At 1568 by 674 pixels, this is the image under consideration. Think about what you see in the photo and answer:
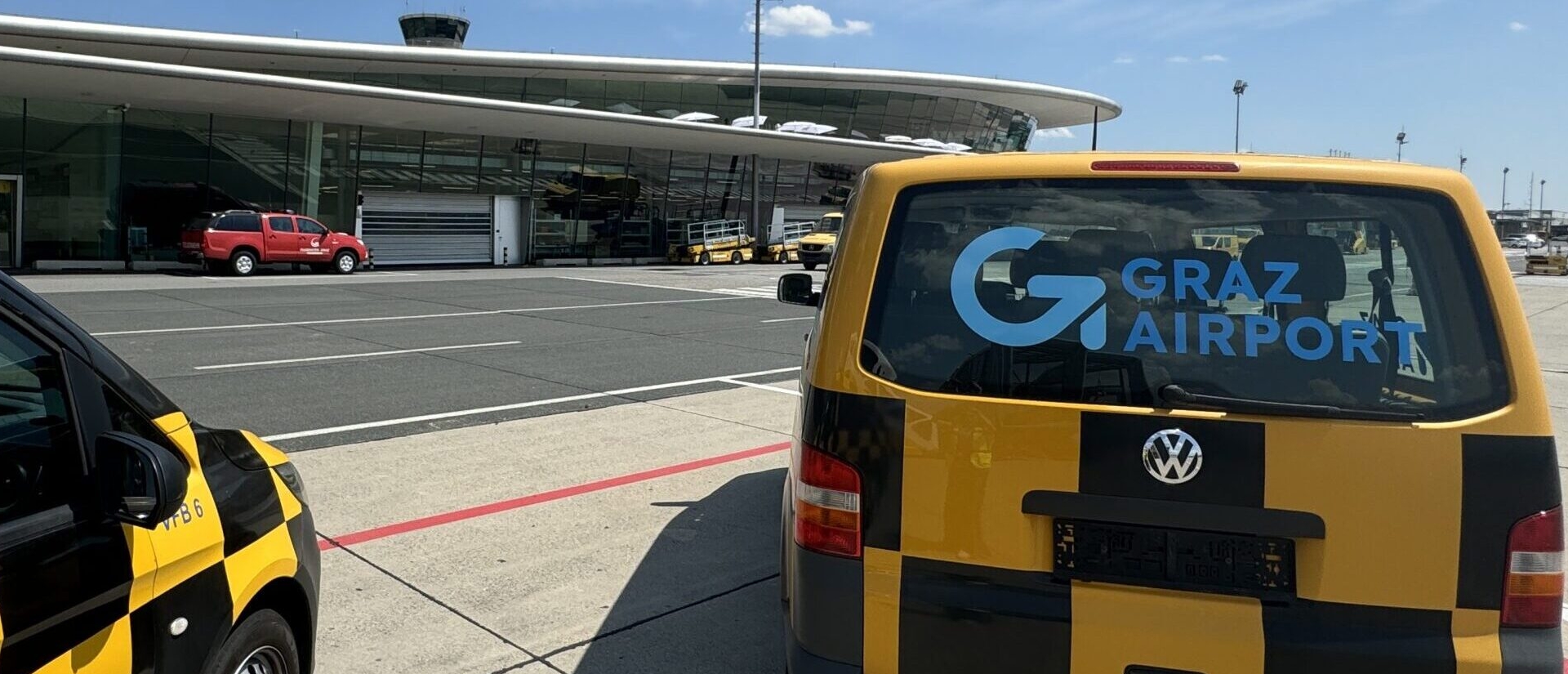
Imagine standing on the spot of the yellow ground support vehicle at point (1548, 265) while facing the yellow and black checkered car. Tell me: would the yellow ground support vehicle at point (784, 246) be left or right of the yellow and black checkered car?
right

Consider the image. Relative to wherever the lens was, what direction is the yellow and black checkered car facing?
facing away from the viewer and to the right of the viewer

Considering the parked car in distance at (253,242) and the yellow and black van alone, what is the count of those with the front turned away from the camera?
1

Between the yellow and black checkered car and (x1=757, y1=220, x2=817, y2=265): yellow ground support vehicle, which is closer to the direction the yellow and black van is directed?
the yellow ground support vehicle

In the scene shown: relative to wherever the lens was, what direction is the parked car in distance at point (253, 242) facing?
facing to the right of the viewer

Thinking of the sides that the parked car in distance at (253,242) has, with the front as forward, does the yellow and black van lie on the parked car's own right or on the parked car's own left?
on the parked car's own right

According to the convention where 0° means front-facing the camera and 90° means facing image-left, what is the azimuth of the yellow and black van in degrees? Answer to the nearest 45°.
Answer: approximately 180°

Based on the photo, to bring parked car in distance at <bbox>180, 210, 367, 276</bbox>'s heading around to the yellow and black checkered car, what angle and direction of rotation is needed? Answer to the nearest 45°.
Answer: approximately 90° to its right
